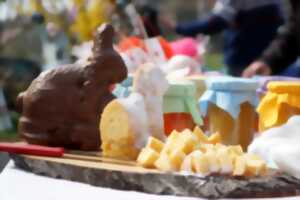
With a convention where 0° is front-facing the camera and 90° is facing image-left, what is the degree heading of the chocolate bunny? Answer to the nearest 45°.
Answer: approximately 270°
